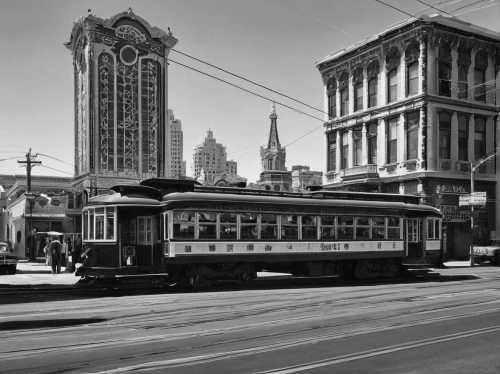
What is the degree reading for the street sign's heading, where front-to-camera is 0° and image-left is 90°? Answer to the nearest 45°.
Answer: approximately 0°

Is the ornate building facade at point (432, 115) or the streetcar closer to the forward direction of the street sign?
the streetcar

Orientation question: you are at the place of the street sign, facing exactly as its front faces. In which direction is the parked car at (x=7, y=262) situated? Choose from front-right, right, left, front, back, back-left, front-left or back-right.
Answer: front-right
